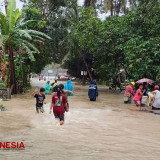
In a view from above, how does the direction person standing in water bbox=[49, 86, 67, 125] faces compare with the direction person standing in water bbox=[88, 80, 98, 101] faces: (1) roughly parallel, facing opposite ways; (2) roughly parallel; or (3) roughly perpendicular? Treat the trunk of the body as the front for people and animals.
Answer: roughly parallel

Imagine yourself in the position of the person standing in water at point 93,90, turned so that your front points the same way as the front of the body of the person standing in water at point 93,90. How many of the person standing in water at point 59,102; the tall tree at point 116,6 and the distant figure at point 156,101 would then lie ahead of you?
1
